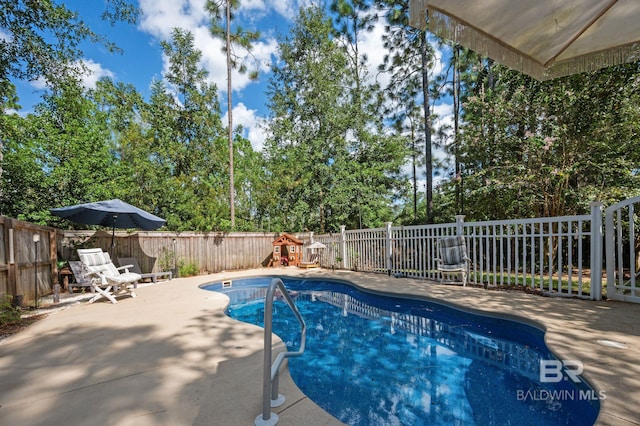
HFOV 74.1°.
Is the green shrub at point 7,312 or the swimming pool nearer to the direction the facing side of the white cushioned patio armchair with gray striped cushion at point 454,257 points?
the swimming pool

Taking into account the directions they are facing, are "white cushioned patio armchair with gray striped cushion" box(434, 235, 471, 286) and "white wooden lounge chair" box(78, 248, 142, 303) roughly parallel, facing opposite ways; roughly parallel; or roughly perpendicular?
roughly perpendicular

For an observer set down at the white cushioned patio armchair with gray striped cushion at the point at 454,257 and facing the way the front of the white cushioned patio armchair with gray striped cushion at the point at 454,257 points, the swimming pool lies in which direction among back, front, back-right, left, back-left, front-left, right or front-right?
front

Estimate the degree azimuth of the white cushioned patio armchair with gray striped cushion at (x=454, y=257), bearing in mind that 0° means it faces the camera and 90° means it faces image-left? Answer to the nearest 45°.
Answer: approximately 0°

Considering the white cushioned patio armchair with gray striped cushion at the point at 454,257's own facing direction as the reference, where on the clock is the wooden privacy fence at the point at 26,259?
The wooden privacy fence is roughly at 2 o'clock from the white cushioned patio armchair with gray striped cushion.

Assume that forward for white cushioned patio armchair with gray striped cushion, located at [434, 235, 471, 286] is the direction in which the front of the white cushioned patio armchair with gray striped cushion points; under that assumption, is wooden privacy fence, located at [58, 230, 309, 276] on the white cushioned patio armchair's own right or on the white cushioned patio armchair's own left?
on the white cushioned patio armchair's own right

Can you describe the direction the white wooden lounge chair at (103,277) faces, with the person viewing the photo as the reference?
facing the viewer and to the right of the viewer

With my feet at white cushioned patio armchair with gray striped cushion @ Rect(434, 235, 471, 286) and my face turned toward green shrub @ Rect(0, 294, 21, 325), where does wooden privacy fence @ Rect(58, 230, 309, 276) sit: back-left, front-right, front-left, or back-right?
front-right
